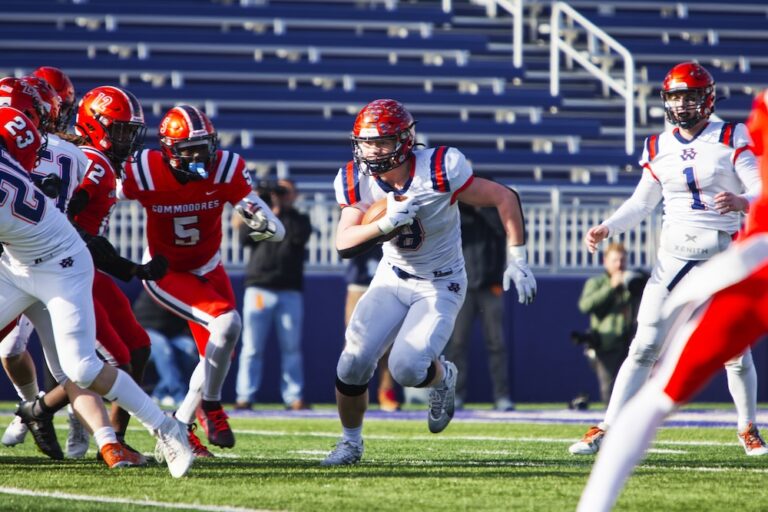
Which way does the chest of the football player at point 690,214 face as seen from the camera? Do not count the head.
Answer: toward the camera

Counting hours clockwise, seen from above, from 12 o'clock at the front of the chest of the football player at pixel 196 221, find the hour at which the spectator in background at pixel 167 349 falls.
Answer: The spectator in background is roughly at 6 o'clock from the football player.

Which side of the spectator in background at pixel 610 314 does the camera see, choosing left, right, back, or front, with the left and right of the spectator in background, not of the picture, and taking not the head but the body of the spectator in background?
front

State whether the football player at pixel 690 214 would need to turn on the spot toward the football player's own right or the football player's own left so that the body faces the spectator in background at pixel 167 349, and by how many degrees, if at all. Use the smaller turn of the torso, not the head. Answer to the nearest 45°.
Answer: approximately 135° to the football player's own right

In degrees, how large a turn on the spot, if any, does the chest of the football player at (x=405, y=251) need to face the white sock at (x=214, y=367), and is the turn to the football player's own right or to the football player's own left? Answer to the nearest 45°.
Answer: approximately 45° to the football player's own right

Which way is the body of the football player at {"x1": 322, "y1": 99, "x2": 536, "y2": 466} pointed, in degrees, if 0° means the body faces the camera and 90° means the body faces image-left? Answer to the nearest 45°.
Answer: approximately 45°

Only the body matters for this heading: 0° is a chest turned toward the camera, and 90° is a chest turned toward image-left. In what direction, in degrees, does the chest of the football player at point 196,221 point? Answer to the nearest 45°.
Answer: approximately 0°

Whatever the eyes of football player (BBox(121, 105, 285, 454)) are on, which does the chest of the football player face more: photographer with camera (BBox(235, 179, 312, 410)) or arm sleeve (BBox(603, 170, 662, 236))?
the arm sleeve

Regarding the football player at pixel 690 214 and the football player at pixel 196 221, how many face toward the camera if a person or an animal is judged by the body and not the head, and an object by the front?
2

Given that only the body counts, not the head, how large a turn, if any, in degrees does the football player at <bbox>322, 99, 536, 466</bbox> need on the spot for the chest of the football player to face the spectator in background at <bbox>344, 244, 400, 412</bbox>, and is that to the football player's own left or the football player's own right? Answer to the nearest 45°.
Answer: approximately 135° to the football player's own right

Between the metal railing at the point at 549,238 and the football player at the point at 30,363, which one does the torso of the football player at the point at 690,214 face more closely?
the football player

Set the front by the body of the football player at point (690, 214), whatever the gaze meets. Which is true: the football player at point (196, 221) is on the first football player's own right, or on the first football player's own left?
on the first football player's own right

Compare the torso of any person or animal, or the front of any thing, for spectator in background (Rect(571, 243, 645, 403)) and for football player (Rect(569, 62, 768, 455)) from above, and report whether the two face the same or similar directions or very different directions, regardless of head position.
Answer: same or similar directions

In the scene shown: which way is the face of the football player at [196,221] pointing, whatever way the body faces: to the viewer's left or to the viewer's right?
to the viewer's right

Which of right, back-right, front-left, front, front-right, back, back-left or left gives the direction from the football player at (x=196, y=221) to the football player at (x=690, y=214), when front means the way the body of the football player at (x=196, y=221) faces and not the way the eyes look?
left

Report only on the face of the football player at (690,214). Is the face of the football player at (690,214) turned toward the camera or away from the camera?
toward the camera
